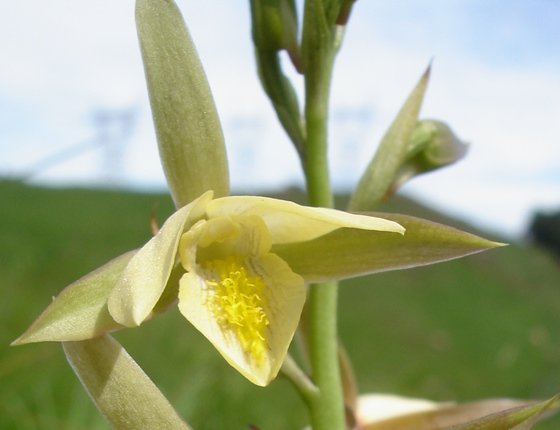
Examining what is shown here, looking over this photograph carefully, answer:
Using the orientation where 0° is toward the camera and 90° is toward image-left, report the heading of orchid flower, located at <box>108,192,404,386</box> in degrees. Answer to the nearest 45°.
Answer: approximately 0°
